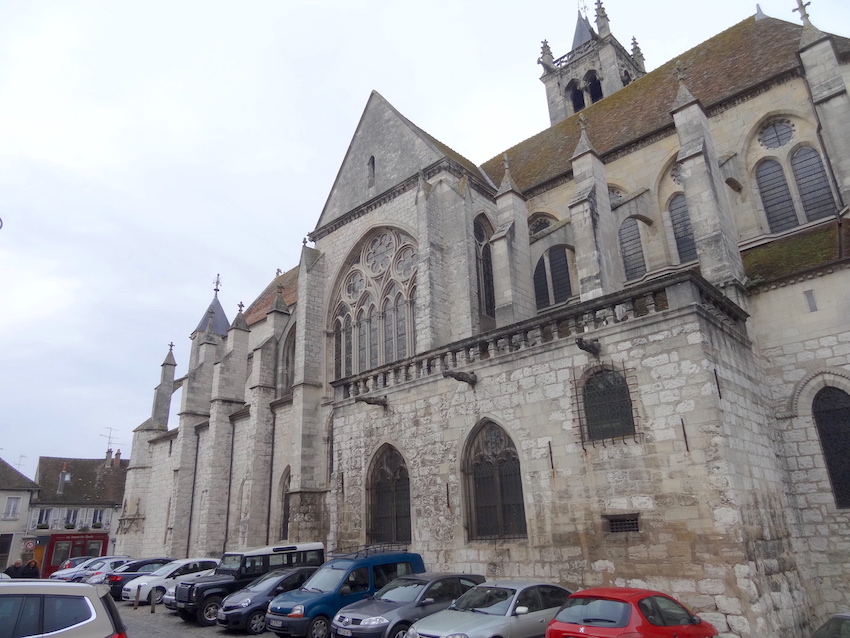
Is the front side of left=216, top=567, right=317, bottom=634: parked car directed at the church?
no

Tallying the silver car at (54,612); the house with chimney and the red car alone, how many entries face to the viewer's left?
1

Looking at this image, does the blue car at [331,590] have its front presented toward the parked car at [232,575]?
no

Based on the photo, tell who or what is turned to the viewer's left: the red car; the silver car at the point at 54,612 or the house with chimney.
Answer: the silver car

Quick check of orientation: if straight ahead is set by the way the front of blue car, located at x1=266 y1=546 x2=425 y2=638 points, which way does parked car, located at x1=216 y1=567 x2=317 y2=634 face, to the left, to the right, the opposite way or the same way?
the same way

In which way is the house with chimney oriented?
toward the camera

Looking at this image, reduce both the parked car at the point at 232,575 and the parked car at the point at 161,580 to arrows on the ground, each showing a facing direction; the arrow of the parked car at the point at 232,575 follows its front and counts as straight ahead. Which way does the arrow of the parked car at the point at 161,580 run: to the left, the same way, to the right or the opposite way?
the same way

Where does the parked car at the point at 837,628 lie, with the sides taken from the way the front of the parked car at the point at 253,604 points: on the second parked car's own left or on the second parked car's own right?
on the second parked car's own left

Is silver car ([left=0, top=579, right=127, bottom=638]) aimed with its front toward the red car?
no

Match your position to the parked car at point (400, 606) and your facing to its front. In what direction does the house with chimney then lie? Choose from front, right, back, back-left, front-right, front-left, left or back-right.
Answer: right

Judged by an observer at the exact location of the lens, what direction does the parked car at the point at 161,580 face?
facing the viewer and to the left of the viewer

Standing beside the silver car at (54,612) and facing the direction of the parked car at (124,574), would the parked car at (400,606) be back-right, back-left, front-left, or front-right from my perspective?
front-right
